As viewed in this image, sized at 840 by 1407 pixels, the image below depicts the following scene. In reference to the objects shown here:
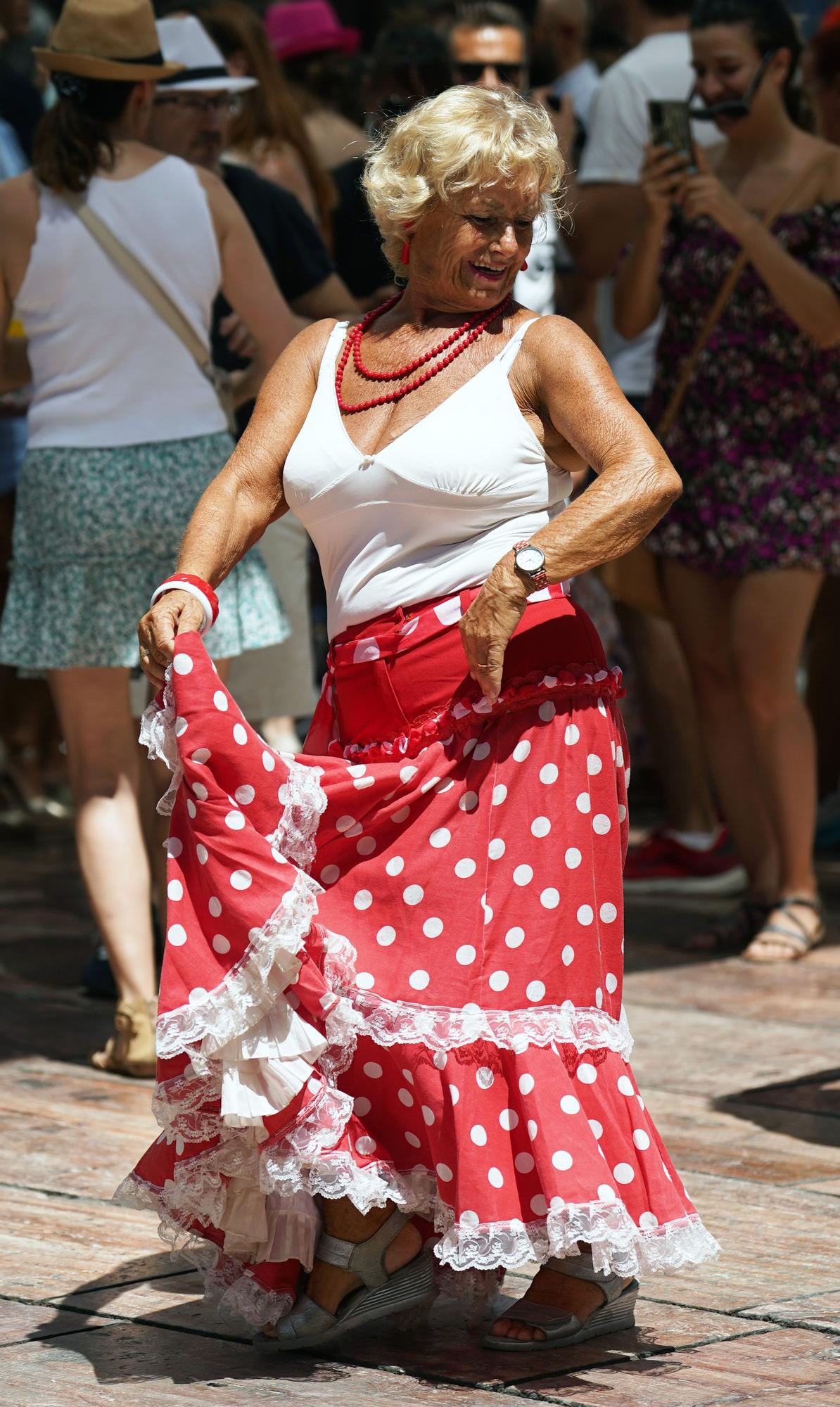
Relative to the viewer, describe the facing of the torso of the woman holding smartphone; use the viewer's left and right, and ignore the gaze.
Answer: facing the viewer and to the left of the viewer

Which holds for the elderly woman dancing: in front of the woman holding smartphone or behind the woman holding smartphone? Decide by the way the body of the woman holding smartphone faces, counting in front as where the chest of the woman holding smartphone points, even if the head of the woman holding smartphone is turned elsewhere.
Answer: in front

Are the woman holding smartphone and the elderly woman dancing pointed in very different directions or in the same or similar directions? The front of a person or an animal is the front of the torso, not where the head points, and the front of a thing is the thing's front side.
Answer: same or similar directions

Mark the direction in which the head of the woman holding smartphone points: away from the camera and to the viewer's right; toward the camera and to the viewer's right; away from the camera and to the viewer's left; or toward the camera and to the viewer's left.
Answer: toward the camera and to the viewer's left

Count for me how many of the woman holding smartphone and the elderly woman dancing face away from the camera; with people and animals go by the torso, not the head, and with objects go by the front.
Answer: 0

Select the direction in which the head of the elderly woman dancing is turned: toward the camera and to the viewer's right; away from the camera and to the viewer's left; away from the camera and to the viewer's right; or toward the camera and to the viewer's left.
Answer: toward the camera and to the viewer's right

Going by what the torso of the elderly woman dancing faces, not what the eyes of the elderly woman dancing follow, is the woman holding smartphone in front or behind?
behind
